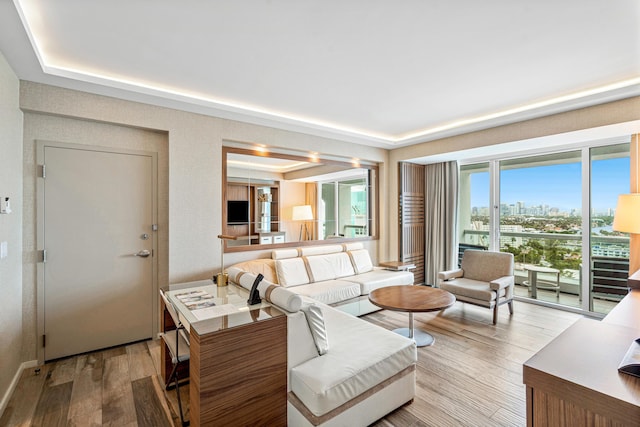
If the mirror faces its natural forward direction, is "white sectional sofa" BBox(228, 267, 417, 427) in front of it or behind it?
in front

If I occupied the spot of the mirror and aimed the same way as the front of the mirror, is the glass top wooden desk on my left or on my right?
on my right

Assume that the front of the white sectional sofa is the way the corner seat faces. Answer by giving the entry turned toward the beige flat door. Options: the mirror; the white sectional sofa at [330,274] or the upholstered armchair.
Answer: the upholstered armchair

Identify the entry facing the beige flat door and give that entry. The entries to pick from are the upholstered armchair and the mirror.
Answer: the upholstered armchair

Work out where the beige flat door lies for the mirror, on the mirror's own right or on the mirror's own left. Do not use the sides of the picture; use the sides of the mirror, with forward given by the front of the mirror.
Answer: on the mirror's own right

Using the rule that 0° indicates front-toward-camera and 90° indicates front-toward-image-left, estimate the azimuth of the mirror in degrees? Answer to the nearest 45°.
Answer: approximately 315°

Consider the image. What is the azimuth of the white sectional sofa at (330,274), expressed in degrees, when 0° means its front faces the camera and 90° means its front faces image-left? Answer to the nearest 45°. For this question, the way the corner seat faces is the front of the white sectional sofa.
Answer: approximately 315°

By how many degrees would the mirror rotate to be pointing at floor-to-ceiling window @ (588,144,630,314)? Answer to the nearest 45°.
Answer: approximately 45° to its left

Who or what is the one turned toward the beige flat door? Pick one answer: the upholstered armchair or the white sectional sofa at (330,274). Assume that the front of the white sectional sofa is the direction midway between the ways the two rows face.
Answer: the upholstered armchair

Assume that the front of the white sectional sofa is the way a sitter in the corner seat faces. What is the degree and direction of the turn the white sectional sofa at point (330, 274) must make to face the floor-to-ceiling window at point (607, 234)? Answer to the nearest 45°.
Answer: approximately 45° to its left

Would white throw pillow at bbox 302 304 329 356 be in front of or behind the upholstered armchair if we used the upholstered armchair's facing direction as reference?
in front

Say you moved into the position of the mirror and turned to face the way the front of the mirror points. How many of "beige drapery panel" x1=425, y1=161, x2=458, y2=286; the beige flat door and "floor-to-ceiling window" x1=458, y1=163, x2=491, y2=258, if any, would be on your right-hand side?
1

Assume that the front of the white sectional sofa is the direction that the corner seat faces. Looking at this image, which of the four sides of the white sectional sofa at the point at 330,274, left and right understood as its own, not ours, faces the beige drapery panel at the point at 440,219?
left
